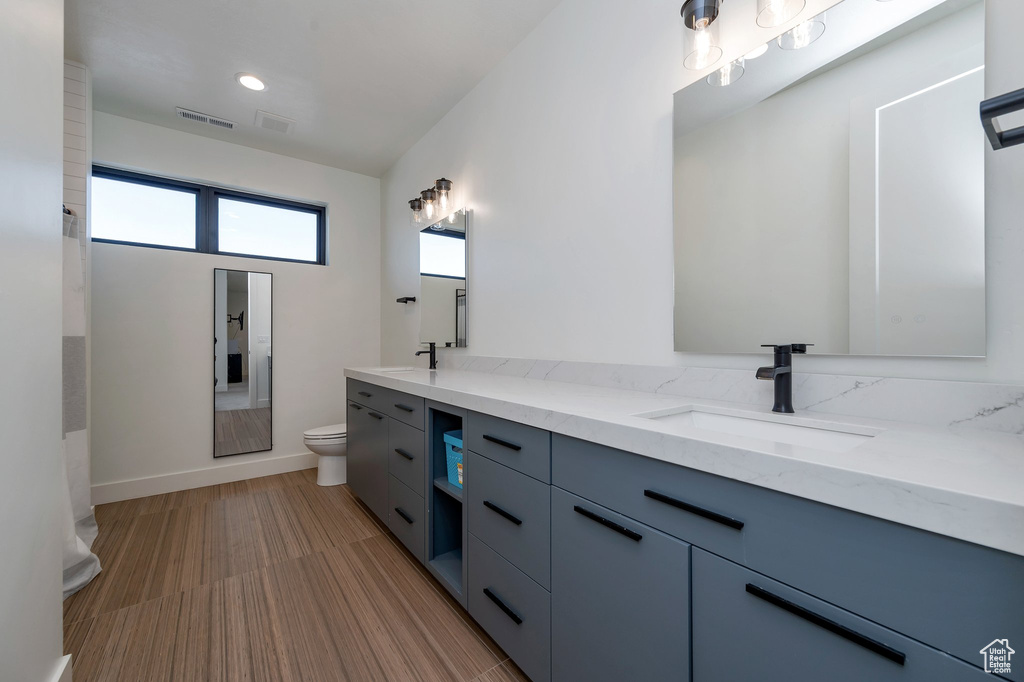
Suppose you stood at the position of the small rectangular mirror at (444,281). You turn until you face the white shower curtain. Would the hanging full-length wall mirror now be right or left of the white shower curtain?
right

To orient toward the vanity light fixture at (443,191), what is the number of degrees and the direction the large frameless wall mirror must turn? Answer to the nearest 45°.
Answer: approximately 45° to its right

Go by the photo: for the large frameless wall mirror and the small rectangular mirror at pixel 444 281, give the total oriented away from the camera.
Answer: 0

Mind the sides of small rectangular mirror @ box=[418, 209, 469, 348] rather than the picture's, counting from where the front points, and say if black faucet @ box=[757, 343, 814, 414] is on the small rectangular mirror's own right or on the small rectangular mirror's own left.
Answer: on the small rectangular mirror's own left

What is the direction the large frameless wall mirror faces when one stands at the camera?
facing the viewer and to the left of the viewer

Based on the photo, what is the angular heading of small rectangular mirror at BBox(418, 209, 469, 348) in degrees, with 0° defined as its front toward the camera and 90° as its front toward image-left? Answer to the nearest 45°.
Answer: approximately 45°

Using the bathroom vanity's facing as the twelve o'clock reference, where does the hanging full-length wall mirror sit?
The hanging full-length wall mirror is roughly at 2 o'clock from the bathroom vanity.
